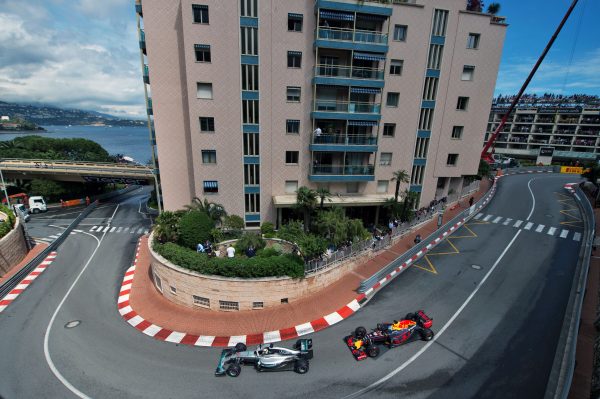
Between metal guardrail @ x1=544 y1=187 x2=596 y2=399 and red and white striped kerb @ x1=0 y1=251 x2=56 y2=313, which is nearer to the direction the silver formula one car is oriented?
the red and white striped kerb

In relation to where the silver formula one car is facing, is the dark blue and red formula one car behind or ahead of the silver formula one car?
behind

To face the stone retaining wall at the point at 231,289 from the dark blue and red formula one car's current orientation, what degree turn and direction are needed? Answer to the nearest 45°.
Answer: approximately 45° to its right

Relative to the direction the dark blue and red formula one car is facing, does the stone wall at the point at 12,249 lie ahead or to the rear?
ahead

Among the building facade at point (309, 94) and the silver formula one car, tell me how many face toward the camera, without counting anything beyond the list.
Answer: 1

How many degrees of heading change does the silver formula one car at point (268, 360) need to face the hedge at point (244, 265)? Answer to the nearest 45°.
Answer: approximately 90° to its right

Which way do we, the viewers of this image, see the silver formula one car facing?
facing to the left of the viewer

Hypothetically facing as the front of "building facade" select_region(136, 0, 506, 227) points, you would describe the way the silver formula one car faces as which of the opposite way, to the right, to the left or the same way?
to the right

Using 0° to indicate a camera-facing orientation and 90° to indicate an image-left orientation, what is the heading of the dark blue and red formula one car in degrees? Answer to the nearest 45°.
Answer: approximately 45°

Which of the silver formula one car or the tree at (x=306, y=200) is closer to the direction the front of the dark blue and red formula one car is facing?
the silver formula one car

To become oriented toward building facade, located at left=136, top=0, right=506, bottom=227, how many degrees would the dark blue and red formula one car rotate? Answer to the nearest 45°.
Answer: approximately 90° to its right
